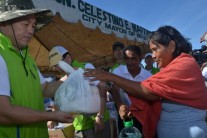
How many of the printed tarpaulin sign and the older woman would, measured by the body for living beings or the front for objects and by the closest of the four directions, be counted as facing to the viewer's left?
1

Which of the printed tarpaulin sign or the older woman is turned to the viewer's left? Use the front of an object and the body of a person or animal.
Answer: the older woman

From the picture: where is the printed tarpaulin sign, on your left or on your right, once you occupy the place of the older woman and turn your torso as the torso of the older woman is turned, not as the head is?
on your right

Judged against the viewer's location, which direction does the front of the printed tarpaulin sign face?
facing the viewer and to the right of the viewer

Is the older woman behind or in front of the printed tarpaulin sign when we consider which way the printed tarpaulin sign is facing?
in front

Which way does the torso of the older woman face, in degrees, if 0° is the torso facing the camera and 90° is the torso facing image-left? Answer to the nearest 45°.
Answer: approximately 90°
